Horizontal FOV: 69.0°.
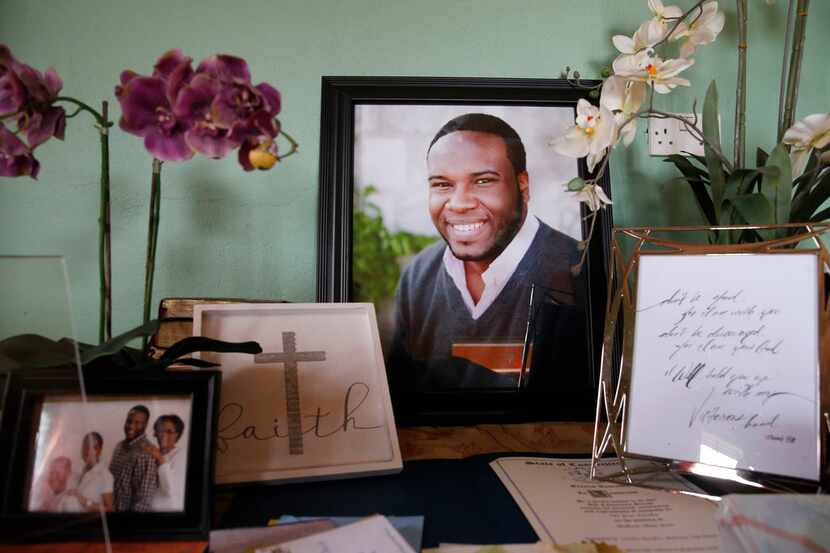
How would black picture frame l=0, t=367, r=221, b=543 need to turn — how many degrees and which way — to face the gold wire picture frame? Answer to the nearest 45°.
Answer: approximately 90° to its left

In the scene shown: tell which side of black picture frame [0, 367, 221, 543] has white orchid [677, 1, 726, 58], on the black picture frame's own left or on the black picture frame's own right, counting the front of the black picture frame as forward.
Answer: on the black picture frame's own left

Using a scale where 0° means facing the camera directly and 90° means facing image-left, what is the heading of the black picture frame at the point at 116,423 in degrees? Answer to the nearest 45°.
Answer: approximately 0°

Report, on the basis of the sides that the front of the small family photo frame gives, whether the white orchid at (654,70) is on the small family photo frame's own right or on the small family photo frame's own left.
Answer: on the small family photo frame's own left
